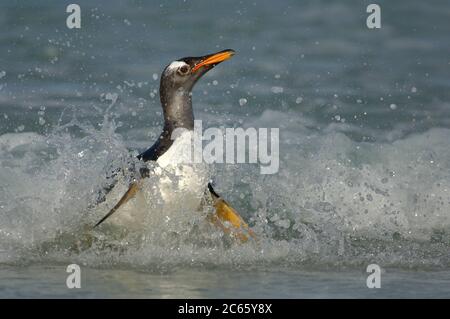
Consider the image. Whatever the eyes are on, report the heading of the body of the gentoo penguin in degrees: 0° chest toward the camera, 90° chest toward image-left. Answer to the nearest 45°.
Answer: approximately 315°
